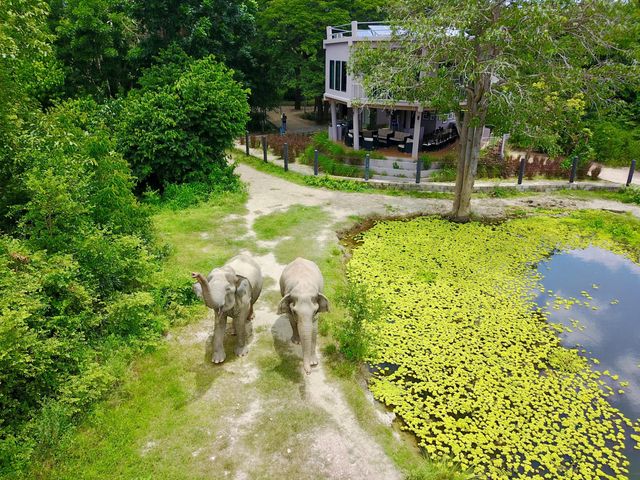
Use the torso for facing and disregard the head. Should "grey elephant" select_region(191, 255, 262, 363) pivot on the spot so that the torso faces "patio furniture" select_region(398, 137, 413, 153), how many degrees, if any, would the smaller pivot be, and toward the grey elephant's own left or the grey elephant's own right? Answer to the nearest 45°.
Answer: approximately 180°

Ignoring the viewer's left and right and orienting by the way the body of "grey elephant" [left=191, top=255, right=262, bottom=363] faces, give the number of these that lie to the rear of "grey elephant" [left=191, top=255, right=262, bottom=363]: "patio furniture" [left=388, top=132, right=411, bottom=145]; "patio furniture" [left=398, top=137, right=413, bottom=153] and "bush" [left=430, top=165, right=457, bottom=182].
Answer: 3

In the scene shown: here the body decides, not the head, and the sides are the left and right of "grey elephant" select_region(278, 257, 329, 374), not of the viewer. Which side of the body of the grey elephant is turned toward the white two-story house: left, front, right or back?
back

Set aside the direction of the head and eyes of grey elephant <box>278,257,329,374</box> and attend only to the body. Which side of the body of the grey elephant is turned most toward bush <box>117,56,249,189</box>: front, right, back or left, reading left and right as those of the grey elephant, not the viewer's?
back

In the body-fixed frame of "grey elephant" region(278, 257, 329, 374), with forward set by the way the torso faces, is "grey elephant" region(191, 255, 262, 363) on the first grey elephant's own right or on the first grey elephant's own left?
on the first grey elephant's own right

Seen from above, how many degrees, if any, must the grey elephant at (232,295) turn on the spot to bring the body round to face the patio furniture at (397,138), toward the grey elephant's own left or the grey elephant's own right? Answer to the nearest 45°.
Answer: approximately 180°

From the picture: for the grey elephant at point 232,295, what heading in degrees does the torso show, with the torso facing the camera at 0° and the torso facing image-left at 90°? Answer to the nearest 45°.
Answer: approximately 45°

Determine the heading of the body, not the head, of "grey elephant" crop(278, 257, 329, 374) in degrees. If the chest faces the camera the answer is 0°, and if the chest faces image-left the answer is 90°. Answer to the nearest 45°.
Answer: approximately 0°

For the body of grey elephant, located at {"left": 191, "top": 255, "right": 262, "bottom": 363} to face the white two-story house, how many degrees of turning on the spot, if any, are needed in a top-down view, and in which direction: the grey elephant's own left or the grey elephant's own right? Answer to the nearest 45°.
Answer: approximately 180°

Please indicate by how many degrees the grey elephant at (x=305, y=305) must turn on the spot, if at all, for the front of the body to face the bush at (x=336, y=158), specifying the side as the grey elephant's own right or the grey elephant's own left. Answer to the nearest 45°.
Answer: approximately 180°
